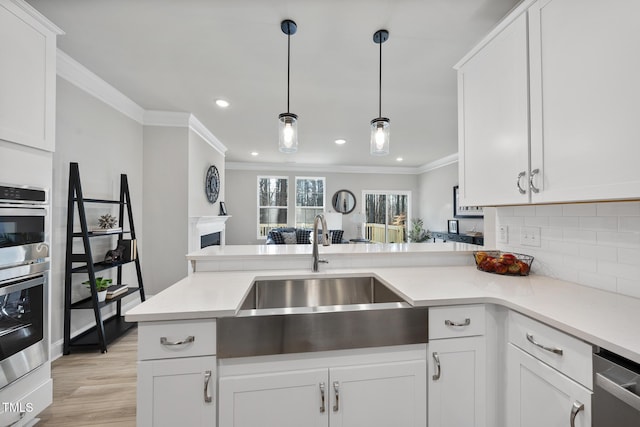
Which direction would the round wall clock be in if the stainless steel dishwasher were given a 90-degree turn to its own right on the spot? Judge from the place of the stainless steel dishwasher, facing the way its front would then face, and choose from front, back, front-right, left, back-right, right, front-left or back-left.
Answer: front-left

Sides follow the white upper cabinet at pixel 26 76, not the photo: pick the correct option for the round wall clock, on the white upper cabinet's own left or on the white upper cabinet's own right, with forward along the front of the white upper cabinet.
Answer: on the white upper cabinet's own left

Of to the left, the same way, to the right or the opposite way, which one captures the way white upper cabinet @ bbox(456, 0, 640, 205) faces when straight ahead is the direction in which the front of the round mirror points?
to the right

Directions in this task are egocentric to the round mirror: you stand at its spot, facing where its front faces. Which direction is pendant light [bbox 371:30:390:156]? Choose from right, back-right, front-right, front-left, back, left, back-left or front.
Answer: front

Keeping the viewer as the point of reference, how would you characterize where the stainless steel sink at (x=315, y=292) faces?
facing the viewer

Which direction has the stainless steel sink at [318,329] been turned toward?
toward the camera

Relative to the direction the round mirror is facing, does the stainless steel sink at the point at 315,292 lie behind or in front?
in front

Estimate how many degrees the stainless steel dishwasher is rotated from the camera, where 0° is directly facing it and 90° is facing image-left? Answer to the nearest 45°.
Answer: approximately 45°

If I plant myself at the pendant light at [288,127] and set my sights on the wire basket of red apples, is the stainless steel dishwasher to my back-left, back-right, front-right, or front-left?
front-right

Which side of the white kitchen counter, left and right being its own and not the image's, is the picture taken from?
front

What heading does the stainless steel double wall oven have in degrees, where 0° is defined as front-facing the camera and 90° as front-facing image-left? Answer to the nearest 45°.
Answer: approximately 315°

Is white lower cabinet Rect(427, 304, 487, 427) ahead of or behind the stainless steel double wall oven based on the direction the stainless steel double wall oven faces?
ahead

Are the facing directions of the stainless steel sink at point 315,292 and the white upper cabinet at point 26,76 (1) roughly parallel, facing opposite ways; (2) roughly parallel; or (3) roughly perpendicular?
roughly perpendicular

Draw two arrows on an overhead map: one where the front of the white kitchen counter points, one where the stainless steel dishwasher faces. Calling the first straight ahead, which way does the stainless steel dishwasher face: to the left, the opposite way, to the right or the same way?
to the right

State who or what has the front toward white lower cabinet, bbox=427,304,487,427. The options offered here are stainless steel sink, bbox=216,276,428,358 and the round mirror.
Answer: the round mirror

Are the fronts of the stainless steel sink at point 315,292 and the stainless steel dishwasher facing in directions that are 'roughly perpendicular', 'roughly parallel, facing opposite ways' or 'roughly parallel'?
roughly perpendicular

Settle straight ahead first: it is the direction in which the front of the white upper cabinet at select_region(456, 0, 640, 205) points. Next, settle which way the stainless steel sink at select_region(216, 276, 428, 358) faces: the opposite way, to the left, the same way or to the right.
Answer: to the left

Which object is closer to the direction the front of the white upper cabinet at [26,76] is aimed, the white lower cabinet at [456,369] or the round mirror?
the white lower cabinet

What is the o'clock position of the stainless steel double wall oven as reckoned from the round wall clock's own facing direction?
The stainless steel double wall oven is roughly at 2 o'clock from the round wall clock.
